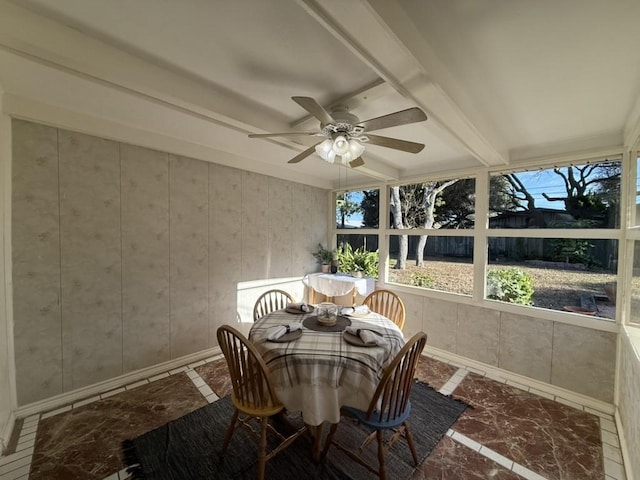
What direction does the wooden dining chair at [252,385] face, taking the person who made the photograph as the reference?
facing away from the viewer and to the right of the viewer

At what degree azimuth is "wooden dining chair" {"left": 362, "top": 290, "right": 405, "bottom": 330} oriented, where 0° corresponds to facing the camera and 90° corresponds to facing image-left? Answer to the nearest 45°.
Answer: approximately 45°

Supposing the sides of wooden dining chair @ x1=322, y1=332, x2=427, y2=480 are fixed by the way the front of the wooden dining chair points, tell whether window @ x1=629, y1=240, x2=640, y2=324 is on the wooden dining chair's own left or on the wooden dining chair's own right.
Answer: on the wooden dining chair's own right

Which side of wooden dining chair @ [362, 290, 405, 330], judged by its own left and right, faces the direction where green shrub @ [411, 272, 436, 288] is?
back

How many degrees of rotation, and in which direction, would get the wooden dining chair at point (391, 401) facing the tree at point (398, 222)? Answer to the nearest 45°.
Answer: approximately 45° to its right

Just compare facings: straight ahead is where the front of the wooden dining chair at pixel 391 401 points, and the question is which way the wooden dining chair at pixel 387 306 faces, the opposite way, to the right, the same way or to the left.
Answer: to the left

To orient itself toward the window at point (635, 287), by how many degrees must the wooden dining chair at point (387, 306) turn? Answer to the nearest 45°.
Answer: approximately 135° to its left

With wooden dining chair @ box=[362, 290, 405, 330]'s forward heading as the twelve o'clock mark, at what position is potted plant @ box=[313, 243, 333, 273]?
The potted plant is roughly at 3 o'clock from the wooden dining chair.

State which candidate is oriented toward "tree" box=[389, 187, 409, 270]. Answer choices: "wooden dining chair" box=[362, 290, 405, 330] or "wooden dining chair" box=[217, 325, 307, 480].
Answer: "wooden dining chair" box=[217, 325, 307, 480]
